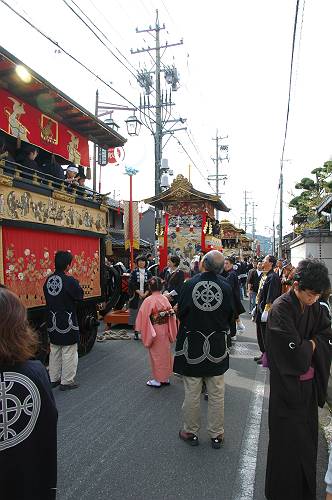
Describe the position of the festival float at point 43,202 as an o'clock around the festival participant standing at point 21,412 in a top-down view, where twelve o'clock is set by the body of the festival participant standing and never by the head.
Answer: The festival float is roughly at 12 o'clock from the festival participant standing.

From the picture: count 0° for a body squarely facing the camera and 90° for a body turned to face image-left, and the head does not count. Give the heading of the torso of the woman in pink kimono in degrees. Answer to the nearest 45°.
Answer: approximately 135°

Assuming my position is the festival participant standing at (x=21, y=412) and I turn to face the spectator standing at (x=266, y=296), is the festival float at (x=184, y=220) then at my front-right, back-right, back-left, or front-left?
front-left

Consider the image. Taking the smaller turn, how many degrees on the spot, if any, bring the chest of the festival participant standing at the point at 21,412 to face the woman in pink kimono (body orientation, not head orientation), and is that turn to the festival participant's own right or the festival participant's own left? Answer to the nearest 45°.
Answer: approximately 45° to the festival participant's own right

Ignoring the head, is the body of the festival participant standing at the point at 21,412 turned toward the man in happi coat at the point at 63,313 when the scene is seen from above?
yes

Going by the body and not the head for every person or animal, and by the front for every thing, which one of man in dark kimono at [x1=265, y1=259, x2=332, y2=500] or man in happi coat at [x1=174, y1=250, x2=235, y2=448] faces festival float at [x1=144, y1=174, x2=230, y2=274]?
man in happi coat at [x1=174, y1=250, x2=235, y2=448]

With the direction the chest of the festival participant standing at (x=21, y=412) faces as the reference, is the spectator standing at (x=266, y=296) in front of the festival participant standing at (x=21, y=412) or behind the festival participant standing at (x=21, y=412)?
in front

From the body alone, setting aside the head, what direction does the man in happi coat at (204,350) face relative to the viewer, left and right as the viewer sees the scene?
facing away from the viewer

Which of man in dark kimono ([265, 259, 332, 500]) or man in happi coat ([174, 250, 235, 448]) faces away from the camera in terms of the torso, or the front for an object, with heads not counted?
man in happi coat ([174, 250, 235, 448])

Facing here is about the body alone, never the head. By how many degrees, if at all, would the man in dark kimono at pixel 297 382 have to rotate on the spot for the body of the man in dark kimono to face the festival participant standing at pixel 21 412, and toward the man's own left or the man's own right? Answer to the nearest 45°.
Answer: approximately 90° to the man's own right

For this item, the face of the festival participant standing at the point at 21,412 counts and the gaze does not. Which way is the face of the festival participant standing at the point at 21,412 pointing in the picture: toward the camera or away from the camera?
away from the camera

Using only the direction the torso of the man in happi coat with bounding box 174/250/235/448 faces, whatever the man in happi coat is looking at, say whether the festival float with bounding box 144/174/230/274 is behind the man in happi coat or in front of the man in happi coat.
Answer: in front

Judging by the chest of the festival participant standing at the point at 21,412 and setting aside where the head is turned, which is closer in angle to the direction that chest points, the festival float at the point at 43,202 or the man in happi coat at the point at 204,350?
the festival float

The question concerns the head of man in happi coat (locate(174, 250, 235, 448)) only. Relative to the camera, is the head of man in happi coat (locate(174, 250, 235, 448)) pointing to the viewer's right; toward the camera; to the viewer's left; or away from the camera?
away from the camera

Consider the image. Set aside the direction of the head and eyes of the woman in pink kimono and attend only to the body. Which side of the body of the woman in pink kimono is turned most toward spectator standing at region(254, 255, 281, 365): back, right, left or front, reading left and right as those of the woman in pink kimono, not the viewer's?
right

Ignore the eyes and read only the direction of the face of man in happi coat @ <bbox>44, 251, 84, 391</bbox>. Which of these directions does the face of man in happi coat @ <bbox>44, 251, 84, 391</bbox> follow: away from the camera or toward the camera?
away from the camera
